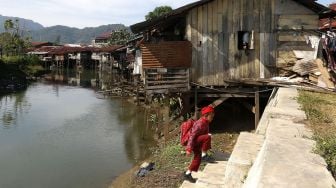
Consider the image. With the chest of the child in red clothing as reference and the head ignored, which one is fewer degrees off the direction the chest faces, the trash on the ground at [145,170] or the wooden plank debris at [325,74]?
the wooden plank debris

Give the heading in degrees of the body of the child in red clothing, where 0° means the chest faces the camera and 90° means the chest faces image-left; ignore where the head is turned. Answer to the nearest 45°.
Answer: approximately 270°
